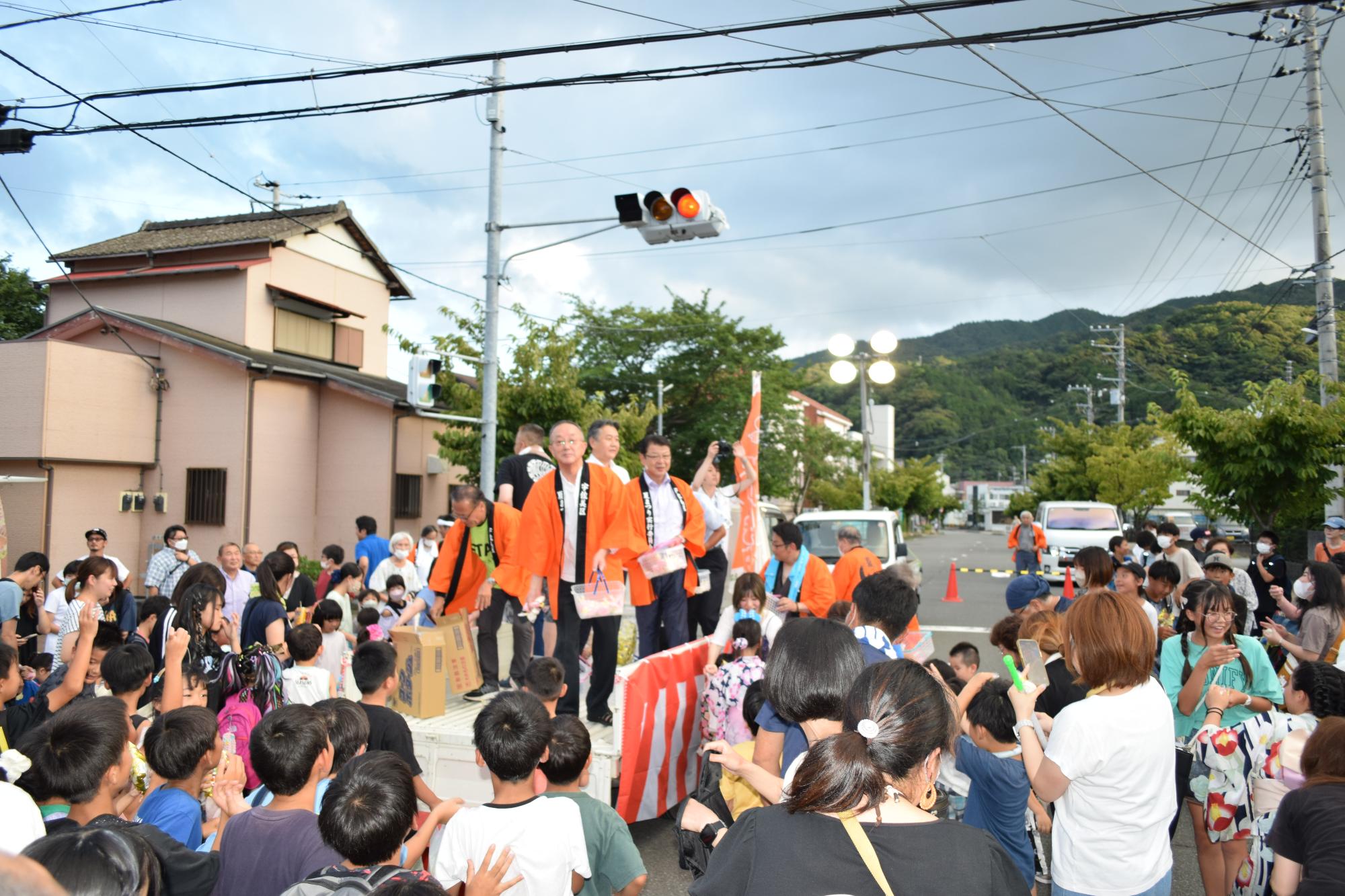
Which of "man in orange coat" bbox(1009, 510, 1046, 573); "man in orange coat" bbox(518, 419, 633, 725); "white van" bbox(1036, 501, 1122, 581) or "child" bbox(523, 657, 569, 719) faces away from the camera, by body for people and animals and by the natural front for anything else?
the child

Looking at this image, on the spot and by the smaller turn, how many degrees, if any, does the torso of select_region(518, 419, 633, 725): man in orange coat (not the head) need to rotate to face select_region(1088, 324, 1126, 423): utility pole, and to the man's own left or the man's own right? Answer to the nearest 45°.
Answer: approximately 135° to the man's own left

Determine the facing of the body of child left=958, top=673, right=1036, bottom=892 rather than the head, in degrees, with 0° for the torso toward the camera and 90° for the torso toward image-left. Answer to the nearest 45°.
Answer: approximately 135°

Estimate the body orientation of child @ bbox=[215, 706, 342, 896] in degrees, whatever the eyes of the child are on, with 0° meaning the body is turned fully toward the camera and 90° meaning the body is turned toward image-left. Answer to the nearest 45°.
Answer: approximately 225°

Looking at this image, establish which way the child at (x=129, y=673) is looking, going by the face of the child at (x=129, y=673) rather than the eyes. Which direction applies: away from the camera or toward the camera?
away from the camera

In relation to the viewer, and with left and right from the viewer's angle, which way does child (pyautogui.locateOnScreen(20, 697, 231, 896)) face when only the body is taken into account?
facing away from the viewer and to the right of the viewer

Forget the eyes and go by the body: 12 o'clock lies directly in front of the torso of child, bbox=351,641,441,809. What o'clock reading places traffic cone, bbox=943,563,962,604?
The traffic cone is roughly at 12 o'clock from the child.

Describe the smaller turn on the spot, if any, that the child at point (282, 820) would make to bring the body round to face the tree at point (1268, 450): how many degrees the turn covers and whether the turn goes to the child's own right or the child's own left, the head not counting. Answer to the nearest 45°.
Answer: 0° — they already face it

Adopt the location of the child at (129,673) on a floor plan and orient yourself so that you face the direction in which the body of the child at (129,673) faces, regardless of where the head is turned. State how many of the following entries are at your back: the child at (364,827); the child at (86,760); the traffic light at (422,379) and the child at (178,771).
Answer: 3

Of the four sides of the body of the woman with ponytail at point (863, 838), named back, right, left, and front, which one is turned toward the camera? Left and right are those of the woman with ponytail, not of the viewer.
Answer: back

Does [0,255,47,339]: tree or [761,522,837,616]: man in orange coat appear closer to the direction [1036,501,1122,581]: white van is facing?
the man in orange coat

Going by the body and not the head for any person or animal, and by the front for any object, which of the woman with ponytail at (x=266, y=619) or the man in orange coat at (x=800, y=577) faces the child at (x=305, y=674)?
the man in orange coat

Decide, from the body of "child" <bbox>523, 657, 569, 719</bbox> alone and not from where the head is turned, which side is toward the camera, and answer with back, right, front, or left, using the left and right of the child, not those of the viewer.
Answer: back

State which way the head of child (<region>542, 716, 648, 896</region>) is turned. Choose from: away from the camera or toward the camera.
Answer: away from the camera

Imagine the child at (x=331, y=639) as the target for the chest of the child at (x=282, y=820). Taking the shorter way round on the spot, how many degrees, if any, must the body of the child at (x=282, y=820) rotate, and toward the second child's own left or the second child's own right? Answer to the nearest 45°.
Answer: approximately 45° to the second child's own left

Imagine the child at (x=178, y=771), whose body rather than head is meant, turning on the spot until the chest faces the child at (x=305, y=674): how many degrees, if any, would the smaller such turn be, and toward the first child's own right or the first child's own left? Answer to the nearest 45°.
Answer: approximately 45° to the first child's own left

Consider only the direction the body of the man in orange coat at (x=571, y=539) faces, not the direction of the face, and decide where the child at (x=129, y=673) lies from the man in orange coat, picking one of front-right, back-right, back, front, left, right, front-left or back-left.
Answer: front-right
